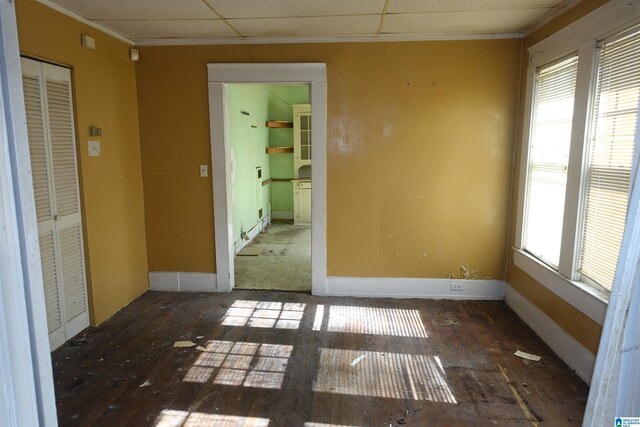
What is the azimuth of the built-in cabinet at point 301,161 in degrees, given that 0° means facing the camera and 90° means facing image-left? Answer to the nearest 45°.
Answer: approximately 0°

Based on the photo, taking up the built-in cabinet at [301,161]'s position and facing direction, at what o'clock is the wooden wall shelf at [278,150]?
The wooden wall shelf is roughly at 4 o'clock from the built-in cabinet.

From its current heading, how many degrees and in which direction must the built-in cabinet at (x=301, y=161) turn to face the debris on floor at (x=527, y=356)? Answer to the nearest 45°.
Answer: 0° — it already faces it
